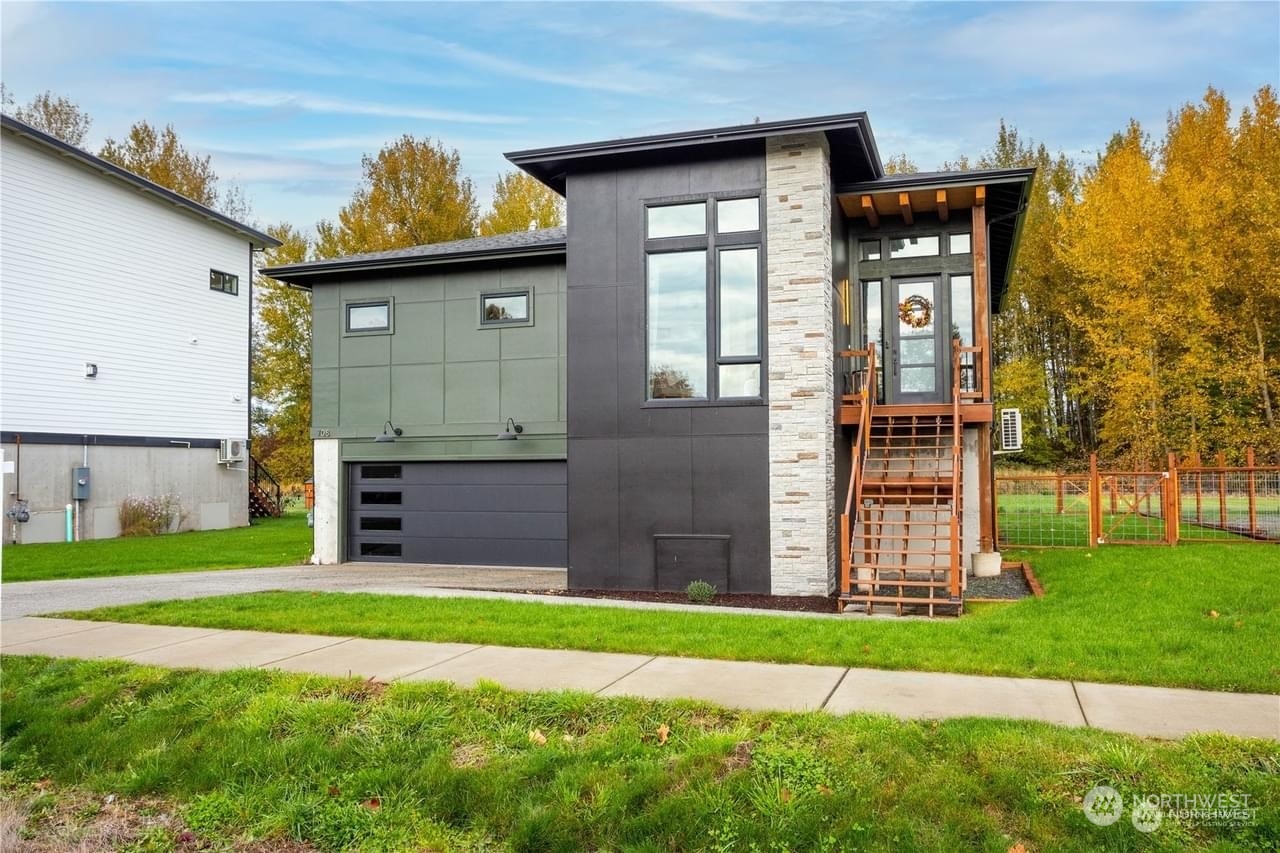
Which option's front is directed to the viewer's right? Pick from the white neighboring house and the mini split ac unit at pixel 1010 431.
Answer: the mini split ac unit

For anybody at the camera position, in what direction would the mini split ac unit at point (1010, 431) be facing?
facing to the right of the viewer

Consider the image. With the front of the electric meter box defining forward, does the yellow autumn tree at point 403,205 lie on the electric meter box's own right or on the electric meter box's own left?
on the electric meter box's own left

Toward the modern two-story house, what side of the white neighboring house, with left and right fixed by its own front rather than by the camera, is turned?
left

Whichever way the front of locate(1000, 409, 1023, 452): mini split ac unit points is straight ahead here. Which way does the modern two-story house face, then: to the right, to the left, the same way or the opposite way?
to the right

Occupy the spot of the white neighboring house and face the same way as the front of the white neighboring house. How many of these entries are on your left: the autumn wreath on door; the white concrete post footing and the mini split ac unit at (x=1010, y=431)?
3

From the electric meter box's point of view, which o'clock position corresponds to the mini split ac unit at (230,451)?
The mini split ac unit is roughly at 9 o'clock from the electric meter box.

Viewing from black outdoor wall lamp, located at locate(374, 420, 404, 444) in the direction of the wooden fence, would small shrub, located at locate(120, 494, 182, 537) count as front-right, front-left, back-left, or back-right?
back-left

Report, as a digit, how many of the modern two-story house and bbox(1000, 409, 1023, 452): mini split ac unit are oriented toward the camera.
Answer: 1

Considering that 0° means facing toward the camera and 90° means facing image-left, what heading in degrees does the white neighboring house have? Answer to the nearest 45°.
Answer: approximately 45°

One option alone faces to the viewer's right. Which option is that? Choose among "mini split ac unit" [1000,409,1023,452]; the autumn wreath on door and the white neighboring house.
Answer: the mini split ac unit

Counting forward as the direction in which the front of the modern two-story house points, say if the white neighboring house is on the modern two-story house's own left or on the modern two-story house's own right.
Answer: on the modern two-story house's own right

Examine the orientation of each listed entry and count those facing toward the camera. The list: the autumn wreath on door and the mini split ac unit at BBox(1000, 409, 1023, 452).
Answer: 1

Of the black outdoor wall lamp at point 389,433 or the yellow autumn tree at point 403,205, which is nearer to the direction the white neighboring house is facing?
the black outdoor wall lamp
